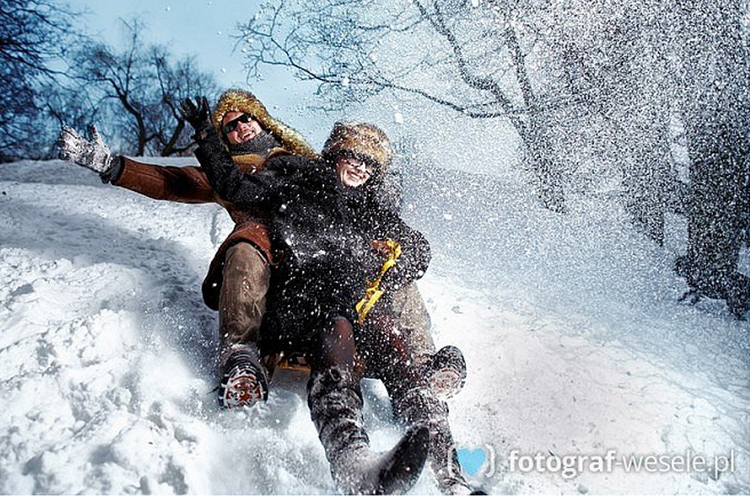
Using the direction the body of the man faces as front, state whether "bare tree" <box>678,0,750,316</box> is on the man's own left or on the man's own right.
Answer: on the man's own left

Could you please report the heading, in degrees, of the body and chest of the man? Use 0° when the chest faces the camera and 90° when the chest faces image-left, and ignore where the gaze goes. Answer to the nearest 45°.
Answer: approximately 0°
